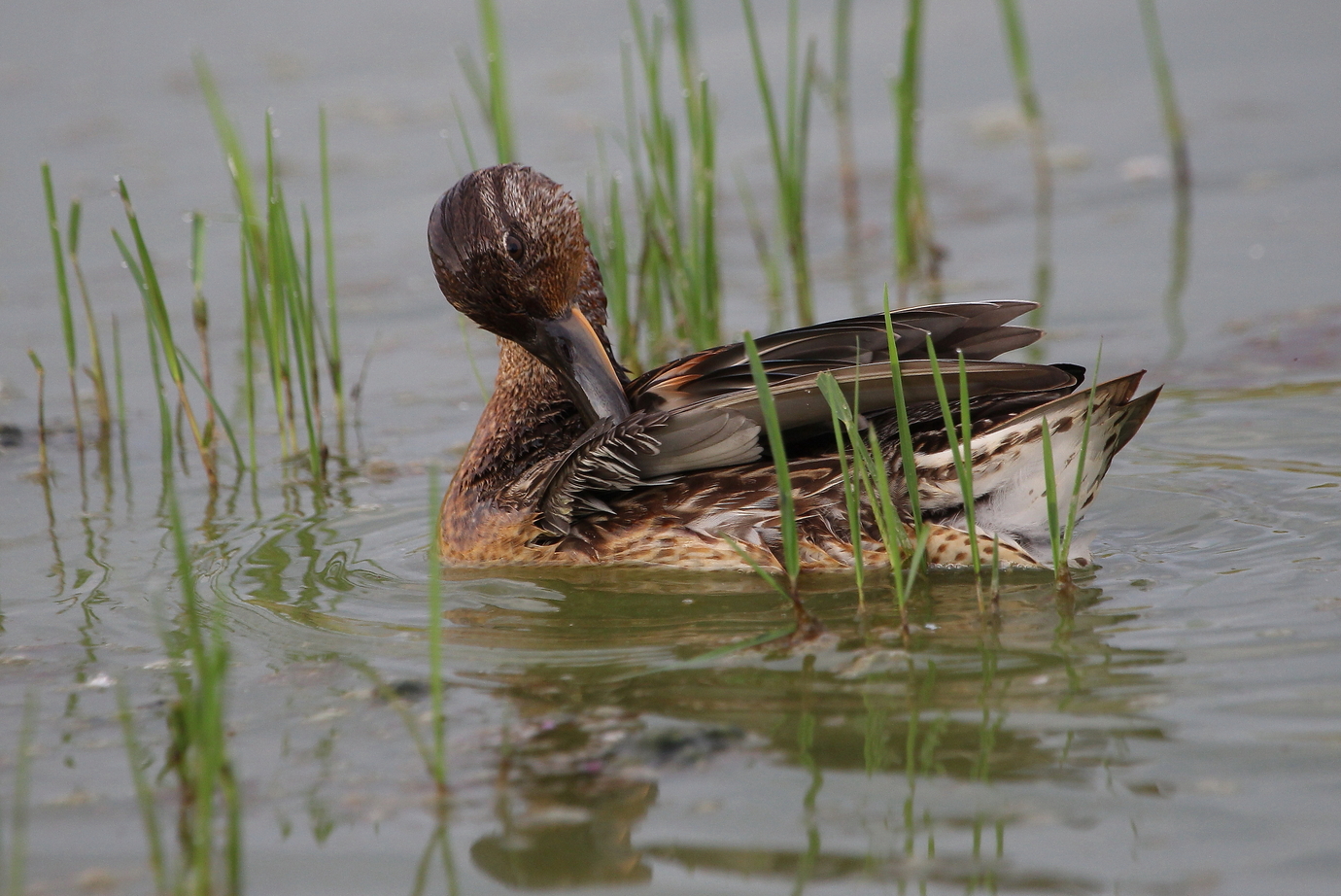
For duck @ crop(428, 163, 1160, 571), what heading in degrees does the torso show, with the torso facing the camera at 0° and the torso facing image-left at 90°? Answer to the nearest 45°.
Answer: approximately 90°

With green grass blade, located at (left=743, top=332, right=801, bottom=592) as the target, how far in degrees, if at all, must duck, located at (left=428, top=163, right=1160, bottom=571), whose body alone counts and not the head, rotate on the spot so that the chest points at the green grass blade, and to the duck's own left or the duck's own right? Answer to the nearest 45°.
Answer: approximately 90° to the duck's own left
